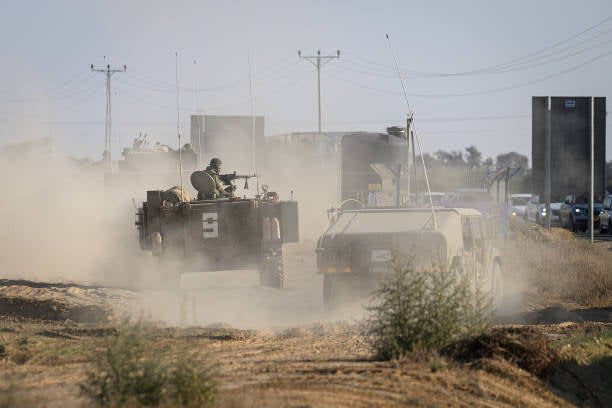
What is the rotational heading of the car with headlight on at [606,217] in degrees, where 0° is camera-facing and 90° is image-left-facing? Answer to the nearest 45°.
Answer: approximately 45°

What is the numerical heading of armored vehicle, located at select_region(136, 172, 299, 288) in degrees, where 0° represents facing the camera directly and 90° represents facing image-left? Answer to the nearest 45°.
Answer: approximately 180°

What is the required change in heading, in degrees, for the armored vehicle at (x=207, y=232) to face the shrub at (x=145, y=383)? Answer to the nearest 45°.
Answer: approximately 180°

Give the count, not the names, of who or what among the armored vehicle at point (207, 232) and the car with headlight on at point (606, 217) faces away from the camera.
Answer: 1

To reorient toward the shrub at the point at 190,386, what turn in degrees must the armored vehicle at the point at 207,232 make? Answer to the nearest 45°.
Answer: approximately 180°

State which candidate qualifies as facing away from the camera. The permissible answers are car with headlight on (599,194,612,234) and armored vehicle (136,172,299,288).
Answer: the armored vehicle
